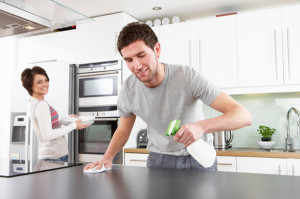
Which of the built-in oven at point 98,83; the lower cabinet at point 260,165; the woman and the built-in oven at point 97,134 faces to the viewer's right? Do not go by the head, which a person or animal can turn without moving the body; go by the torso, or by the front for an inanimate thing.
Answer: the woman

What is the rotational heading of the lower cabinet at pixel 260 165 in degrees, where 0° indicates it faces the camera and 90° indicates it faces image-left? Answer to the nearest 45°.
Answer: approximately 0°

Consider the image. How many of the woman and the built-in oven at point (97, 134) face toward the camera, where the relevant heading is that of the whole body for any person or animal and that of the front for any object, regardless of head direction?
1

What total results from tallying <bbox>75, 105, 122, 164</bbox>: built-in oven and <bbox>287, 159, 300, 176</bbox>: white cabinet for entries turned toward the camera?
2

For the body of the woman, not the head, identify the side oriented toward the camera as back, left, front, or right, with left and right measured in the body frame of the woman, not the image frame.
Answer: right

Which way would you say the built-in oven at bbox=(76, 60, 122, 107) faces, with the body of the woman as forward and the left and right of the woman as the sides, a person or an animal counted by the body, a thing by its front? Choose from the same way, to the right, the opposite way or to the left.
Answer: to the right
